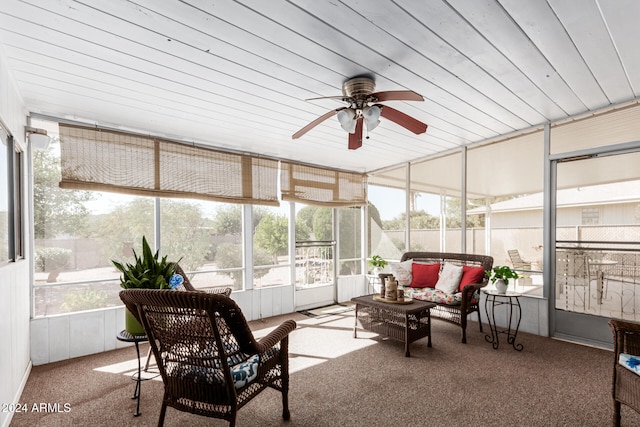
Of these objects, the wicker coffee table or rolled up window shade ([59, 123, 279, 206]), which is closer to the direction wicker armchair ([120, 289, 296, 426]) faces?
the wicker coffee table

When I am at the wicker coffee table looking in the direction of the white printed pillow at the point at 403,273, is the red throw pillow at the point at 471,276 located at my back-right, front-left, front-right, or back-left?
front-right

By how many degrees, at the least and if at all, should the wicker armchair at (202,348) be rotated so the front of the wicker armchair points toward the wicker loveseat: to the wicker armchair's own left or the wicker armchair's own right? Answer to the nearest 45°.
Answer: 0° — it already faces it

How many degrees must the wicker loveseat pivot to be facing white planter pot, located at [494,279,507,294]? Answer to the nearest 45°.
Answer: approximately 90° to its left

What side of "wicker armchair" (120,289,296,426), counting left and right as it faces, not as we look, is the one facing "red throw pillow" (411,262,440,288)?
front

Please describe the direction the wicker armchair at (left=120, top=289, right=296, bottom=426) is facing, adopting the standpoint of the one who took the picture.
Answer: facing away from the viewer and to the right of the viewer

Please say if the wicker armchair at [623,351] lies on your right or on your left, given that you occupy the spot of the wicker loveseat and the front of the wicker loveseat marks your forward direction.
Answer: on your left

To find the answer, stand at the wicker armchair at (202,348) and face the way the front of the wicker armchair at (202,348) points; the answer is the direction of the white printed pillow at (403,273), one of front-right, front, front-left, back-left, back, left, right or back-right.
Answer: front

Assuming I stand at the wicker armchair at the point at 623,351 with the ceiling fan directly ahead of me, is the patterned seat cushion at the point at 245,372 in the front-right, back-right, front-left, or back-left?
front-left

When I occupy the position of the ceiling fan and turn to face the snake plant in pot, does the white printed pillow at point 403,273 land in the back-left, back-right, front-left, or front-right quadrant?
back-right

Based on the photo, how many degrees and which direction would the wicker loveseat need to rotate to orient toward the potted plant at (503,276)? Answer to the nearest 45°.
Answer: approximately 90° to its left

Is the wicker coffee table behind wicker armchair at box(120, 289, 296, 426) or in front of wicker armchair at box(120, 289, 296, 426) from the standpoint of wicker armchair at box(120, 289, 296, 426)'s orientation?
in front

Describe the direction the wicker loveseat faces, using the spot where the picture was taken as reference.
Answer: facing the viewer and to the left of the viewer
